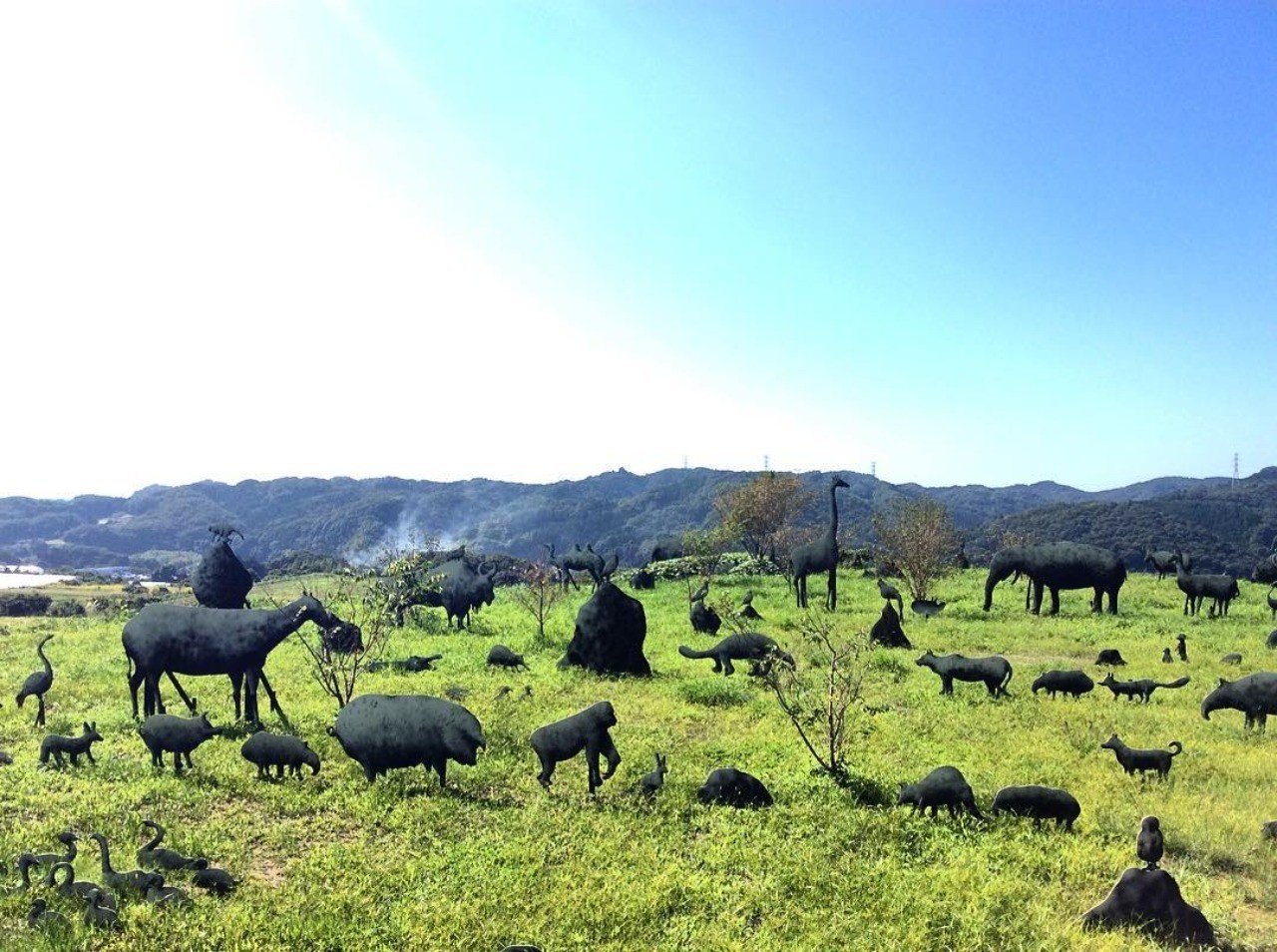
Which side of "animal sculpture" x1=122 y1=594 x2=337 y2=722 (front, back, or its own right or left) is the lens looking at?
right

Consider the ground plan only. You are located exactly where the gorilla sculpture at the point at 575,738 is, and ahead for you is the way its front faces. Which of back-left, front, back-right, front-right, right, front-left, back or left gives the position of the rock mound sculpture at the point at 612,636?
left

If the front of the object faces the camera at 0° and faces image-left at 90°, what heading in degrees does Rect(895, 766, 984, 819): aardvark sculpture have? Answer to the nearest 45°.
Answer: approximately 90°

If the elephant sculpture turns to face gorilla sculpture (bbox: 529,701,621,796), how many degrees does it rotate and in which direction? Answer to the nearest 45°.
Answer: approximately 90° to its left

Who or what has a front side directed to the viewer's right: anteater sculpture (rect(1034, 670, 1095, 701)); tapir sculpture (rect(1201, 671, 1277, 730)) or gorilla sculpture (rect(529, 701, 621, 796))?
the gorilla sculpture

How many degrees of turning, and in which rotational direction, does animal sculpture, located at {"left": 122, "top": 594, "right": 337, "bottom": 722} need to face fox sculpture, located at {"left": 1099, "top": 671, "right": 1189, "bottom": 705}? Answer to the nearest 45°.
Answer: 0° — it already faces it

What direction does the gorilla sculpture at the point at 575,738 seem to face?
to the viewer's right

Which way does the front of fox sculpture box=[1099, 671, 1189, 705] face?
to the viewer's left

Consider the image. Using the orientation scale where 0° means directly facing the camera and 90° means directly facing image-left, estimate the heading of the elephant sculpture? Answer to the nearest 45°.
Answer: approximately 90°

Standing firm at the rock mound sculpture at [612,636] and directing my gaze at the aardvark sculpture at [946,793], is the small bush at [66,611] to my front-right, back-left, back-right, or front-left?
back-right

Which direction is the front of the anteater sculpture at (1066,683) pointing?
to the viewer's left

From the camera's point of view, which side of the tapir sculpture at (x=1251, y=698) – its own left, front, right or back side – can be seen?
left

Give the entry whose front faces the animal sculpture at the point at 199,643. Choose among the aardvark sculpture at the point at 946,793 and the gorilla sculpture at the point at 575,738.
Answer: the aardvark sculpture

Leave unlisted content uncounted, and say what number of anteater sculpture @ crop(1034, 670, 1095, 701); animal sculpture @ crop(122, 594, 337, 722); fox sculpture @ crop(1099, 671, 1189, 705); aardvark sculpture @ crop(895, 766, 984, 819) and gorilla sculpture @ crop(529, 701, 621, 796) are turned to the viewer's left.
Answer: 3

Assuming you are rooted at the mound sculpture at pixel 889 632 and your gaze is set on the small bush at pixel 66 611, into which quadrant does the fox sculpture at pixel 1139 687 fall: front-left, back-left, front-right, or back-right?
back-left
